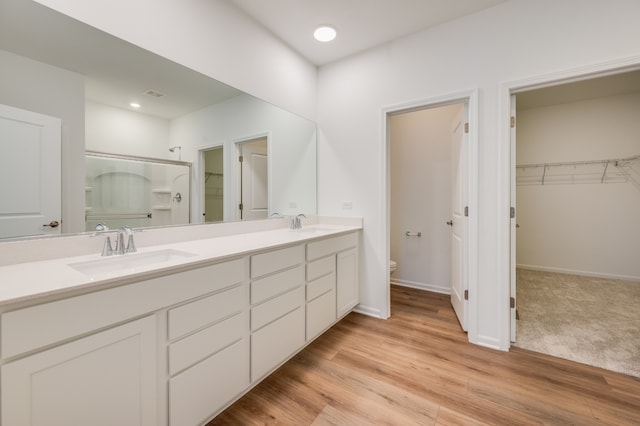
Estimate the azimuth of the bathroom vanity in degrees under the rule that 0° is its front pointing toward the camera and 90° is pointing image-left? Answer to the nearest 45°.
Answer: approximately 315°

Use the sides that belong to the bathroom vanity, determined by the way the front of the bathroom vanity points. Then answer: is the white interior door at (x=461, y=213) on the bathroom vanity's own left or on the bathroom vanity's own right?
on the bathroom vanity's own left
